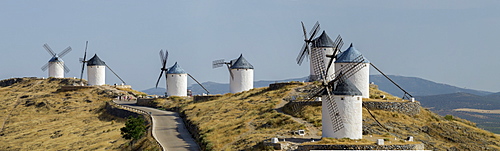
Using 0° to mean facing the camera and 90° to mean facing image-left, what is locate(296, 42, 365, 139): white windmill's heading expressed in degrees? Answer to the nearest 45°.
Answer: approximately 45°

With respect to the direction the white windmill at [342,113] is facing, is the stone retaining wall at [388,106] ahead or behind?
behind
